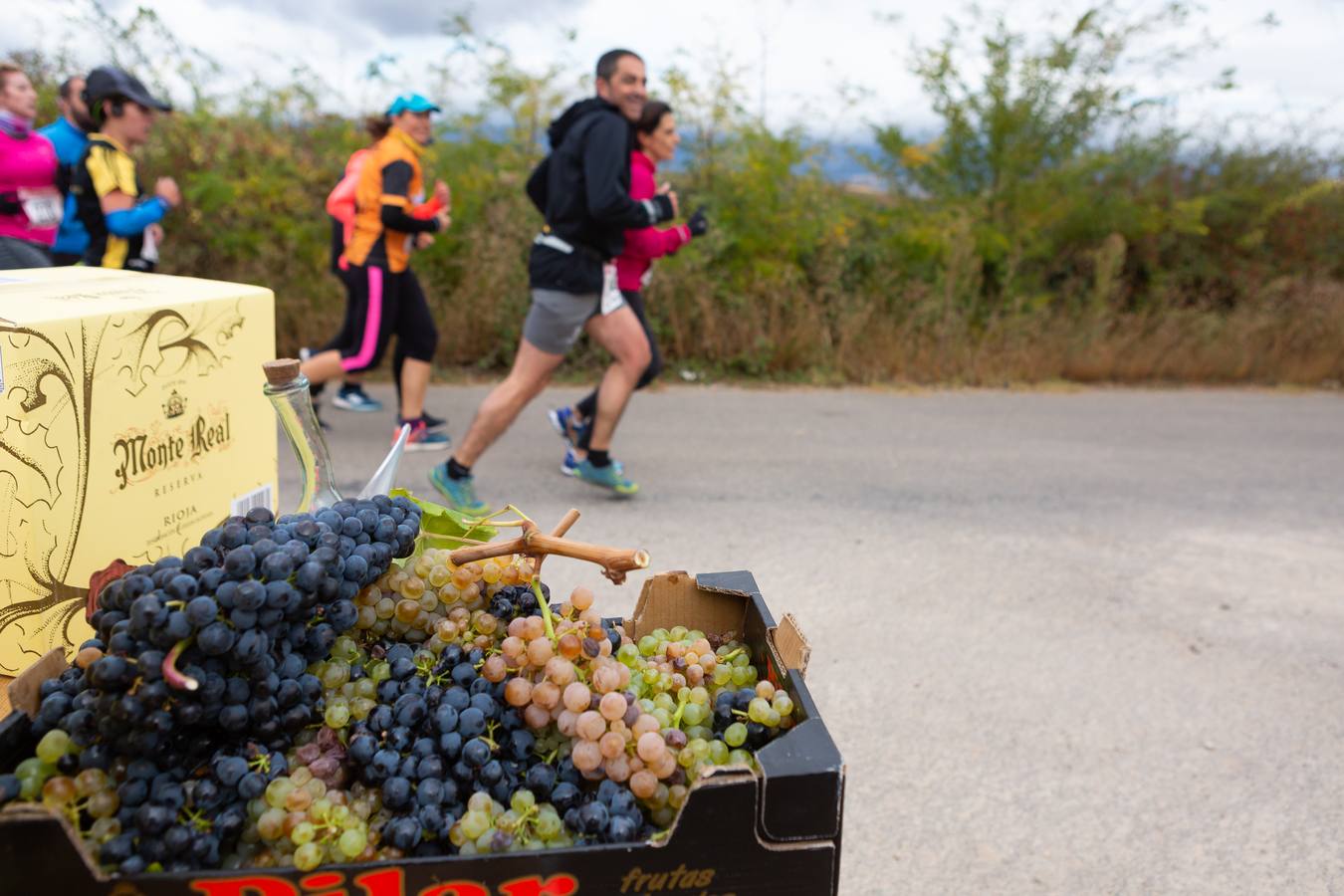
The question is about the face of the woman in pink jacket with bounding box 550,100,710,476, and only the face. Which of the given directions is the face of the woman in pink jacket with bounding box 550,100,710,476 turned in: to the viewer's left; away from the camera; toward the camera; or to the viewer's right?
to the viewer's right

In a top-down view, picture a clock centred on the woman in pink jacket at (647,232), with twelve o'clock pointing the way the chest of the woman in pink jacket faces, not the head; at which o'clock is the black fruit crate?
The black fruit crate is roughly at 3 o'clock from the woman in pink jacket.

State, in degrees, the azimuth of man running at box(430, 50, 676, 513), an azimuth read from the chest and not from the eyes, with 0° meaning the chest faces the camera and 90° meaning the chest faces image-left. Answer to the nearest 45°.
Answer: approximately 270°

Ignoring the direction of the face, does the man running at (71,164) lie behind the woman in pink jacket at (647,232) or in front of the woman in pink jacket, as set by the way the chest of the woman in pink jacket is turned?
behind

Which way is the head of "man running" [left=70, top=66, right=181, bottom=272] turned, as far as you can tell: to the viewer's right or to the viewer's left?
to the viewer's right

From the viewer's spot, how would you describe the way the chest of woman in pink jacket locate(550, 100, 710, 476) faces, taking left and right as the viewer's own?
facing to the right of the viewer

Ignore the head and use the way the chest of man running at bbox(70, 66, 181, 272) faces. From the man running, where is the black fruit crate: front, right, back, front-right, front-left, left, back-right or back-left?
right

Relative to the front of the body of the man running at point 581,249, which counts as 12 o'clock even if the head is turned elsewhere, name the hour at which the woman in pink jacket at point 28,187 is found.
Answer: The woman in pink jacket is roughly at 6 o'clock from the man running.

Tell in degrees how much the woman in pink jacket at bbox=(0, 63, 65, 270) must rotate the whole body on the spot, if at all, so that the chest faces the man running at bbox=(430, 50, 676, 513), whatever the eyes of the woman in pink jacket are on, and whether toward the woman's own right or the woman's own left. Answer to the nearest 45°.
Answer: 0° — they already face them

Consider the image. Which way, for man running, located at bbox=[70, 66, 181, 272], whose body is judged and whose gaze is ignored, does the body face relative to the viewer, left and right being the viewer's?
facing to the right of the viewer

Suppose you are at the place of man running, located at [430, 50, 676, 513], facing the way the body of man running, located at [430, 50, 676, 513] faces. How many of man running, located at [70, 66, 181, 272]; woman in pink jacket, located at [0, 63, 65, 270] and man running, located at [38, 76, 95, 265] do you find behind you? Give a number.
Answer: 3

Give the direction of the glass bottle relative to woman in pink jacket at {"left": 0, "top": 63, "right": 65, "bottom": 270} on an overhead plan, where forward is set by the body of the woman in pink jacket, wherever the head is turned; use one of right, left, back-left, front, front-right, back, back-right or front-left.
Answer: front-right
